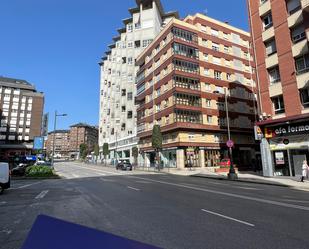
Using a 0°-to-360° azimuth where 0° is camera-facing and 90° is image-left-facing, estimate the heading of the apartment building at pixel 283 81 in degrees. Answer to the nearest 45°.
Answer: approximately 45°

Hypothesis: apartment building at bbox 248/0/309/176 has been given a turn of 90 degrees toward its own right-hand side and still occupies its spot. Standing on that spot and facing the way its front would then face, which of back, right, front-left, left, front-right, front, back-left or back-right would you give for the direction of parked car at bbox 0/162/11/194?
left

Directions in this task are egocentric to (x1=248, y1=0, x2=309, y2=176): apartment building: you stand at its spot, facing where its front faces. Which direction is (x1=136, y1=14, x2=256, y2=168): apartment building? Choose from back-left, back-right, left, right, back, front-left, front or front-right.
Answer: right

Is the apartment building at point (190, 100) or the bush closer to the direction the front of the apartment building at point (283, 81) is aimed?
the bush

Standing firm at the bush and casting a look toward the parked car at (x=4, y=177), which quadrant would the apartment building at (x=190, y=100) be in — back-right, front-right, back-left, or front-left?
back-left
